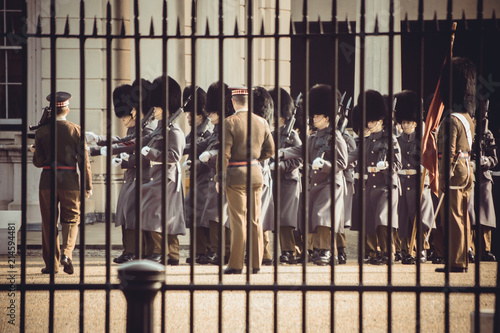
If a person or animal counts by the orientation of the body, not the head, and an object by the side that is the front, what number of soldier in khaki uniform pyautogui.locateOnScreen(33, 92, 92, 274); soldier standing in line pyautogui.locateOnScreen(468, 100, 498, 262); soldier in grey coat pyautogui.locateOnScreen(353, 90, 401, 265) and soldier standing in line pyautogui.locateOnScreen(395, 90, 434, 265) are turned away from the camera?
1

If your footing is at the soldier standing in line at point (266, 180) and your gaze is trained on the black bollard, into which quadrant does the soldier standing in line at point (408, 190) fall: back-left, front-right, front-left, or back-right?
back-left

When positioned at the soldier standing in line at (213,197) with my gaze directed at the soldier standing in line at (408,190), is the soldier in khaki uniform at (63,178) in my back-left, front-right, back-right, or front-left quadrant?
back-right

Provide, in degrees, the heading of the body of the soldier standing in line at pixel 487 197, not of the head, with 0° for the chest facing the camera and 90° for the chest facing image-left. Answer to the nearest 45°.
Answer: approximately 45°

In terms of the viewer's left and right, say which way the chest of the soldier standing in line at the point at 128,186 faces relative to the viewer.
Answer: facing to the left of the viewer

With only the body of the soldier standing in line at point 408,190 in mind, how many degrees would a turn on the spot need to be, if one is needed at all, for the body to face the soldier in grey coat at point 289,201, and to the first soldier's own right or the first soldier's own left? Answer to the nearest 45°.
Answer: approximately 90° to the first soldier's own right

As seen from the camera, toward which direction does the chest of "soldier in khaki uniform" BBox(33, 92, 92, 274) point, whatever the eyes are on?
away from the camera

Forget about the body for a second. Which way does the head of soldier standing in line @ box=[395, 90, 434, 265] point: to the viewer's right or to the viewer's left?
to the viewer's left

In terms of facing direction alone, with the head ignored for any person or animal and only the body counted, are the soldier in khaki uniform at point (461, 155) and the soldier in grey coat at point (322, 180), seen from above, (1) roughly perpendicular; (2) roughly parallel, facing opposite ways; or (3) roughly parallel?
roughly perpendicular

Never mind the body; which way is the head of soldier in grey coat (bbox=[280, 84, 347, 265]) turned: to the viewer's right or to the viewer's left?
to the viewer's left

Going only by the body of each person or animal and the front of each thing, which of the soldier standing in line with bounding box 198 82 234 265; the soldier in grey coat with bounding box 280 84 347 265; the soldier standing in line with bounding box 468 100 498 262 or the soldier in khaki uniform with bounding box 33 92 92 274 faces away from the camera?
the soldier in khaki uniform
